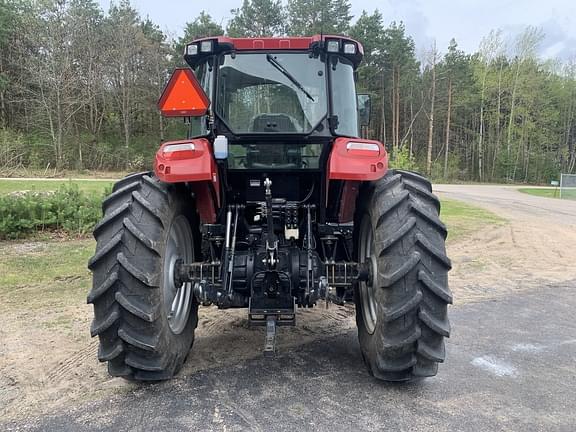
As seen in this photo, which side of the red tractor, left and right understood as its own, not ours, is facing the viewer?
back

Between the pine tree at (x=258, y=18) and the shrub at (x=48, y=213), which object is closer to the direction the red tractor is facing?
the pine tree

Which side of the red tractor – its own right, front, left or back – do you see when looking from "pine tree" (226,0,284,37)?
front

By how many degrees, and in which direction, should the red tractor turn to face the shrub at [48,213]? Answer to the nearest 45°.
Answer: approximately 45° to its left
